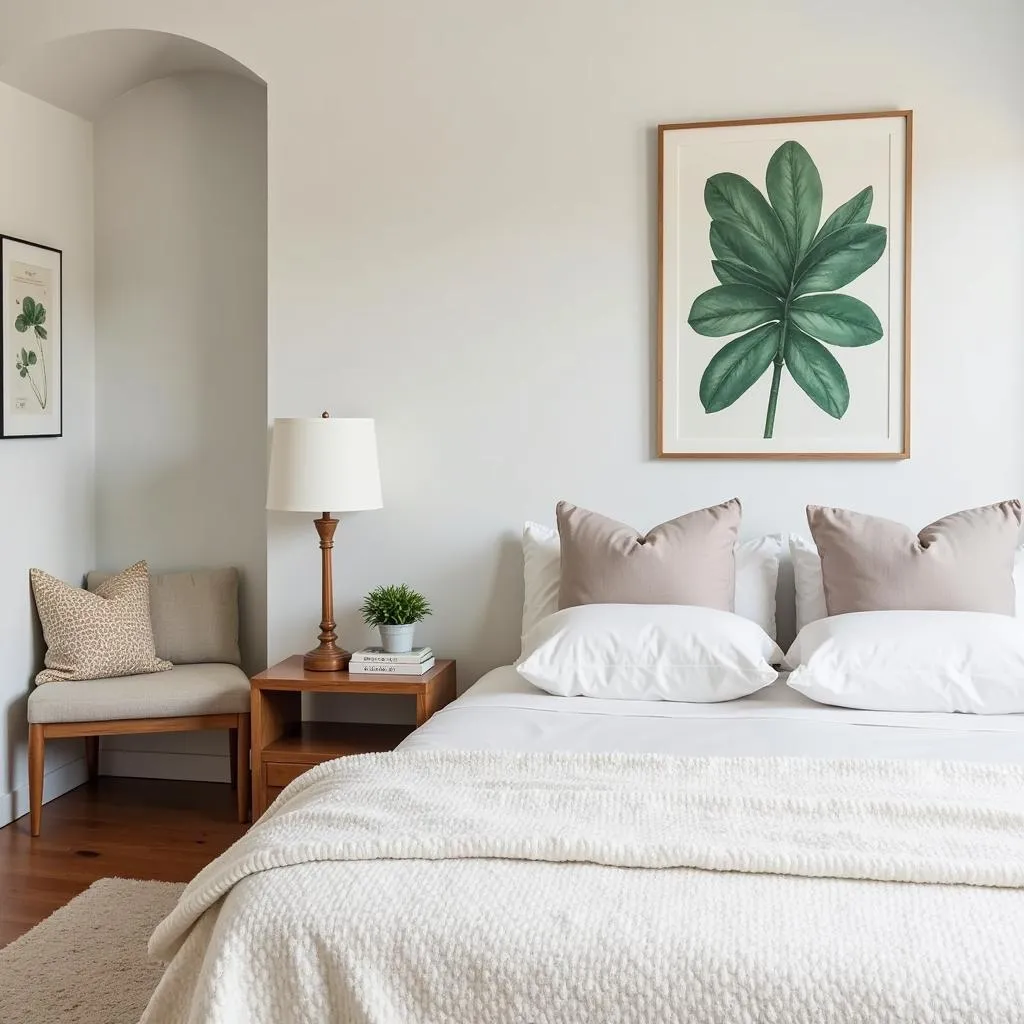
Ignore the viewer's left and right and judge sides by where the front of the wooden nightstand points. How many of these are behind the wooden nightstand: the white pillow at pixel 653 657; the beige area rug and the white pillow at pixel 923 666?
0

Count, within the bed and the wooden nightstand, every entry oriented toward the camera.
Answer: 2

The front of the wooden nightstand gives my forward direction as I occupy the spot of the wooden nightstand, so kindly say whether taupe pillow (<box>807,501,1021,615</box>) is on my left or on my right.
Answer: on my left

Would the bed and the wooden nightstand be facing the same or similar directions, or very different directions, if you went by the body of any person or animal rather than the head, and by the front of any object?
same or similar directions

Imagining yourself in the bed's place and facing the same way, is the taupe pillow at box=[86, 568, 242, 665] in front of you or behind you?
behind

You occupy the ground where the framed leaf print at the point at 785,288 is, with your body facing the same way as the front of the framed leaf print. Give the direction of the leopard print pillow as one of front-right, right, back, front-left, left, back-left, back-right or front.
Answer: right

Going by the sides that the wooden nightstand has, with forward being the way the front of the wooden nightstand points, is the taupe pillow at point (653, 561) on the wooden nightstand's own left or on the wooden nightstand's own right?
on the wooden nightstand's own left

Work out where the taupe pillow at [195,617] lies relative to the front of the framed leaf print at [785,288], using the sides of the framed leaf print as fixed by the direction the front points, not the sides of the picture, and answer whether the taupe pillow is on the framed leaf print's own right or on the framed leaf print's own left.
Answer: on the framed leaf print's own right

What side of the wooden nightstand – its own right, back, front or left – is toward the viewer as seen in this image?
front

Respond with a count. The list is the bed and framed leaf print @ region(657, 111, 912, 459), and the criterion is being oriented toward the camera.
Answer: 2

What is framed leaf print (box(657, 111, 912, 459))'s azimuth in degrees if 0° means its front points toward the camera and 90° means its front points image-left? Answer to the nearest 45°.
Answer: approximately 0°

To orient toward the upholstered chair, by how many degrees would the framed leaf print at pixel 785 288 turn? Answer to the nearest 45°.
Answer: approximately 90° to its right
